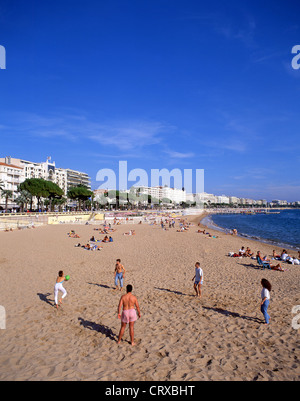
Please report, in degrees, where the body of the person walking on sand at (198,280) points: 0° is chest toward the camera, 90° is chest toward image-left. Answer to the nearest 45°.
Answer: approximately 45°
